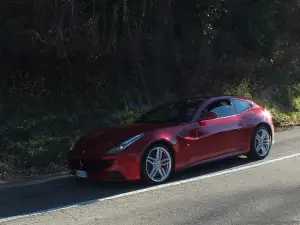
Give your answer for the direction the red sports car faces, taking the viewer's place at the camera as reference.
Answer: facing the viewer and to the left of the viewer
